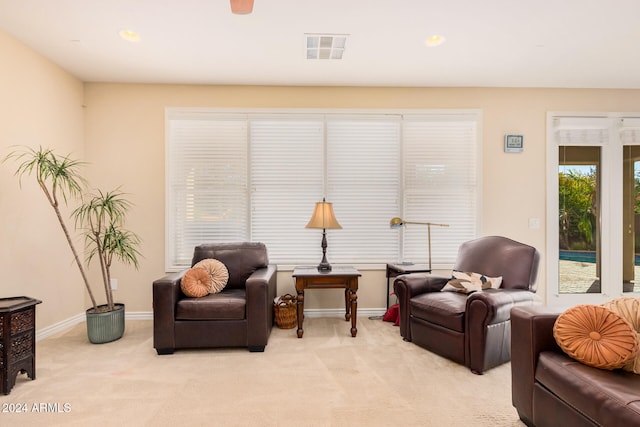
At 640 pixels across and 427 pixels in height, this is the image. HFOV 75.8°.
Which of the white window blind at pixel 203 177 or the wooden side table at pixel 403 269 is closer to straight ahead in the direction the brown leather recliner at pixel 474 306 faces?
the white window blind

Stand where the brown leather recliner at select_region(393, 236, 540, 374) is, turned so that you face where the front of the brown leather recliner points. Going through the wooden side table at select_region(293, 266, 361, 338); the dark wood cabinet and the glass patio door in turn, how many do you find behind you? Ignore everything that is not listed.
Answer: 1

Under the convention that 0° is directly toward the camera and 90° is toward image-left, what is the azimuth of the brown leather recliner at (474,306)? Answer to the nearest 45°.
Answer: approximately 45°

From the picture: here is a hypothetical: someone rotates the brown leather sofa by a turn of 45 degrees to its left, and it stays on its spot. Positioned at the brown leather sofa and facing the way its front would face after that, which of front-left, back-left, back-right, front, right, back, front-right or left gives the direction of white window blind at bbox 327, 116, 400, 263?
back-right

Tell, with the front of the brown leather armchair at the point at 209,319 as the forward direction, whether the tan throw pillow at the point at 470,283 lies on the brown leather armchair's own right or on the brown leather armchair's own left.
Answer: on the brown leather armchair's own left

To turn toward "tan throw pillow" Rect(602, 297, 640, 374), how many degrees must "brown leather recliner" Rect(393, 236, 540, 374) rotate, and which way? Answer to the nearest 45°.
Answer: approximately 90° to its left

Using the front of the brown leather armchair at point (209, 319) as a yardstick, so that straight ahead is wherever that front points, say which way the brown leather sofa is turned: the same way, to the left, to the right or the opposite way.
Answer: to the right

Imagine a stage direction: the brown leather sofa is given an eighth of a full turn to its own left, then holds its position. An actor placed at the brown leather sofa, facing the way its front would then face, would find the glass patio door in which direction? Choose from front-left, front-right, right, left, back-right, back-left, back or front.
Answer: back

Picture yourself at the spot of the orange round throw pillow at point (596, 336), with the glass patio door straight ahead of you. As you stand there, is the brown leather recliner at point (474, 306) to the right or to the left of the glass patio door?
left

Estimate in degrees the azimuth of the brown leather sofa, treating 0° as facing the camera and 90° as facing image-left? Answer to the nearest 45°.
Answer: approximately 45°
